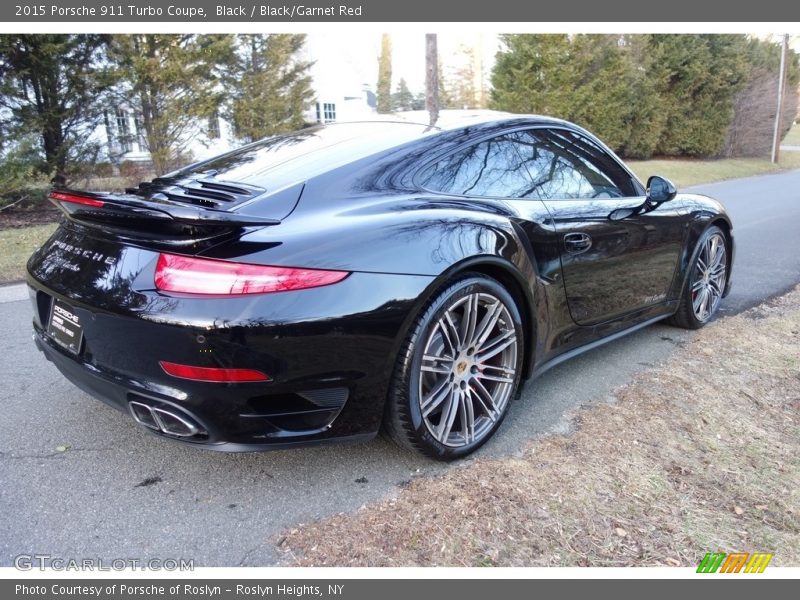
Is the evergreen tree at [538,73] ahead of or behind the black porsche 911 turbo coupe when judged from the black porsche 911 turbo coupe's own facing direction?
ahead

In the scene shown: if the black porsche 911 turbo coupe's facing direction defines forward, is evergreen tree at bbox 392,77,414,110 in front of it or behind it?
in front

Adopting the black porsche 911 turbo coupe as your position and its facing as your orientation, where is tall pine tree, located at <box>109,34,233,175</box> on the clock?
The tall pine tree is roughly at 10 o'clock from the black porsche 911 turbo coupe.

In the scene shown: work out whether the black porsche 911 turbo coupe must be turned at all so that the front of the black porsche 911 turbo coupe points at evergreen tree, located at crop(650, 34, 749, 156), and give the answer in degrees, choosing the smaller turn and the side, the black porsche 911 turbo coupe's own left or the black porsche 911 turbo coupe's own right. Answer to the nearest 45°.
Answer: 0° — it already faces it

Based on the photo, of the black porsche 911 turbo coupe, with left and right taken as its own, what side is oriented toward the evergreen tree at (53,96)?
left

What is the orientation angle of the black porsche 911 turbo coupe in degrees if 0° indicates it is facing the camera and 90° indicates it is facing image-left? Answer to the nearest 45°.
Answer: approximately 225°

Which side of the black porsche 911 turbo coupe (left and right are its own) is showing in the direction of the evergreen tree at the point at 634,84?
front

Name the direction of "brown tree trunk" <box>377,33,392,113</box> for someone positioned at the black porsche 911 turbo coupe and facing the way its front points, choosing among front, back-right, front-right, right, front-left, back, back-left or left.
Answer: front-left

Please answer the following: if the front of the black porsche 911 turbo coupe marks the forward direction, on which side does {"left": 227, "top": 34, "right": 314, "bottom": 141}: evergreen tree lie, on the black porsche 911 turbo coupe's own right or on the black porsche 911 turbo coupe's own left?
on the black porsche 911 turbo coupe's own left
